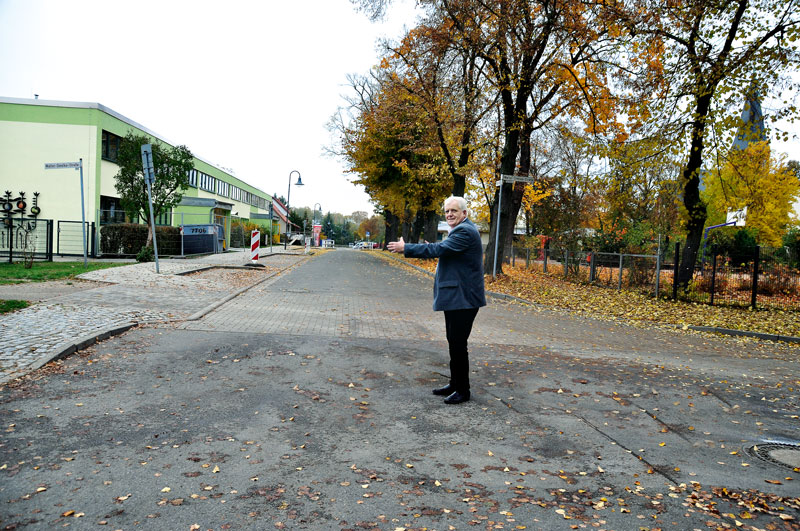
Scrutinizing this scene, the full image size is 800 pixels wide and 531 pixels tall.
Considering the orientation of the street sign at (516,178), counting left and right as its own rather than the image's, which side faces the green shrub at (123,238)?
right

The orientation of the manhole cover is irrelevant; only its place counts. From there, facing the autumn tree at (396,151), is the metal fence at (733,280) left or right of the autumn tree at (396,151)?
right

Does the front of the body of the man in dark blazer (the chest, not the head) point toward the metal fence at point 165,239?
no

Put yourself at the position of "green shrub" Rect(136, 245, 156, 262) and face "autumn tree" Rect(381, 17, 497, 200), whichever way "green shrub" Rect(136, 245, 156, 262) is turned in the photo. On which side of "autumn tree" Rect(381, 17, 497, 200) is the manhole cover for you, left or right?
right

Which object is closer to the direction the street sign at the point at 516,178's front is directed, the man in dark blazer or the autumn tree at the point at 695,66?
the man in dark blazer

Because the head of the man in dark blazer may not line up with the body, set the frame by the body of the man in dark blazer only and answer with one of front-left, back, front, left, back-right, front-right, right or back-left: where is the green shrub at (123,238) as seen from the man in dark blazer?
front-right

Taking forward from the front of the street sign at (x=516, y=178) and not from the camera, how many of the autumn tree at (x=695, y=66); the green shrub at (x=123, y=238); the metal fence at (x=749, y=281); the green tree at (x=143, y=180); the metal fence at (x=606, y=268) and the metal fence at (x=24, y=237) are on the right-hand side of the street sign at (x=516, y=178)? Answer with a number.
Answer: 3

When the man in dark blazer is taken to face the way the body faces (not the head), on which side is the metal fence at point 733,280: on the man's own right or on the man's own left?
on the man's own right

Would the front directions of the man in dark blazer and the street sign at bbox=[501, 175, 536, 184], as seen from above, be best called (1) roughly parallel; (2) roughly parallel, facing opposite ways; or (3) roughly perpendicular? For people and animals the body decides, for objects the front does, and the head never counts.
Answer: roughly perpendicular

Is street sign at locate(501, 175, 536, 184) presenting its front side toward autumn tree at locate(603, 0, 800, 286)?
no

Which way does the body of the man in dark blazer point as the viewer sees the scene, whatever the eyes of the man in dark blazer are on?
to the viewer's left

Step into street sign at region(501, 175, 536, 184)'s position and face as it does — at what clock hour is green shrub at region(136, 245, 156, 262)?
The green shrub is roughly at 3 o'clock from the street sign.

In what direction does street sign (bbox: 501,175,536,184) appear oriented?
toward the camera
